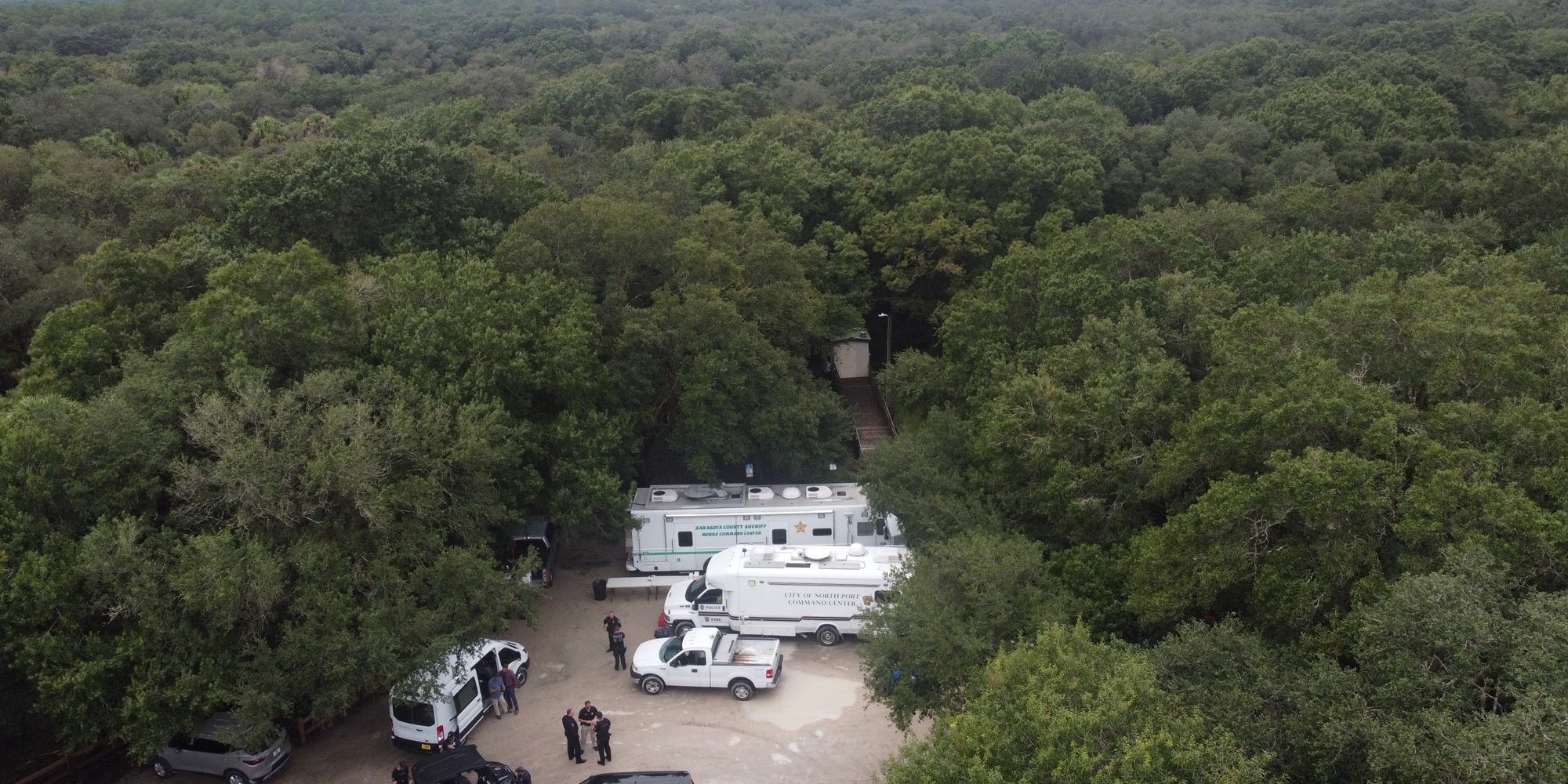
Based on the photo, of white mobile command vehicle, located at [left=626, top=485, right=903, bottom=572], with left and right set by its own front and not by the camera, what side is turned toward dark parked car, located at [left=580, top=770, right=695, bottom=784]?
right

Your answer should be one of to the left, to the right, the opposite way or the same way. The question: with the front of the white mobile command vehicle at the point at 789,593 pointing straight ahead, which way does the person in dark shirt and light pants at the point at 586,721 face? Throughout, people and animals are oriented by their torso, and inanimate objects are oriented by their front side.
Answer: to the left

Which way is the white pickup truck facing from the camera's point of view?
to the viewer's left

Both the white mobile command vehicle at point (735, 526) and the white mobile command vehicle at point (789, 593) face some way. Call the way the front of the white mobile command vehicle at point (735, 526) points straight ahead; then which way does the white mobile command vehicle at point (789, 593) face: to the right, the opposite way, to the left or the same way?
the opposite way

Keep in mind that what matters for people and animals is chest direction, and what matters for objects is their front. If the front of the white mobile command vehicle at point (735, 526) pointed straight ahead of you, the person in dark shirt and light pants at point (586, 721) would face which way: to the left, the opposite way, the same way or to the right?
to the right

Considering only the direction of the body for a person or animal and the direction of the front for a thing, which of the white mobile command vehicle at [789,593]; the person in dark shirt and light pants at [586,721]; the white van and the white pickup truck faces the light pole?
the white van

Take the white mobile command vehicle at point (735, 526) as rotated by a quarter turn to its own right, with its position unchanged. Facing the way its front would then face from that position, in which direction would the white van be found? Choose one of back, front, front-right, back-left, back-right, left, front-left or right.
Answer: front-right

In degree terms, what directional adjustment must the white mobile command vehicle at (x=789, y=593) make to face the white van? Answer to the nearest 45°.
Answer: approximately 45° to its left

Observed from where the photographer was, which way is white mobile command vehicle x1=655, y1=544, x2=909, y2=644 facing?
facing to the left of the viewer

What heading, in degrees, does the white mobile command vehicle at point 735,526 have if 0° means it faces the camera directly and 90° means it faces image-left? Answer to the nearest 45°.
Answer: approximately 270°

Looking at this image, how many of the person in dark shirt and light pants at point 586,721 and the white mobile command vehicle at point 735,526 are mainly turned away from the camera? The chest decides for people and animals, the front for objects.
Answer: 0

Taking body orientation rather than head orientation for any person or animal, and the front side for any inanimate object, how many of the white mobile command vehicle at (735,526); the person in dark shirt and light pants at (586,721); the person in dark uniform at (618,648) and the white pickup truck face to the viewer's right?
1

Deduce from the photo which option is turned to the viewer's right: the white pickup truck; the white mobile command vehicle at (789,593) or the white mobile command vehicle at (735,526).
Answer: the white mobile command vehicle at (735,526)

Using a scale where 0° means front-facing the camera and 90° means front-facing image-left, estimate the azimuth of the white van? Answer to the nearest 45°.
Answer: approximately 225°
